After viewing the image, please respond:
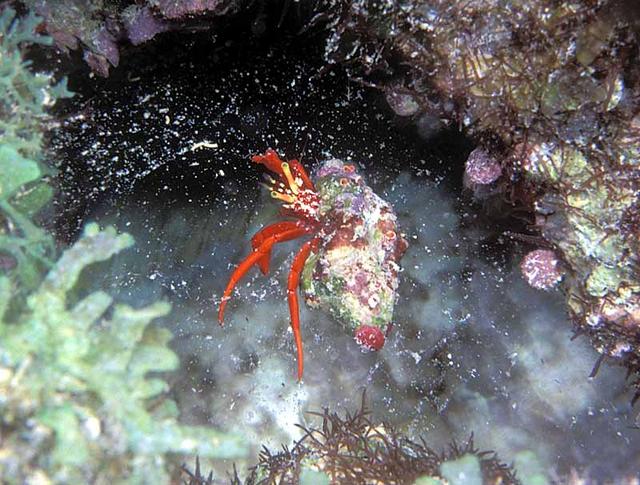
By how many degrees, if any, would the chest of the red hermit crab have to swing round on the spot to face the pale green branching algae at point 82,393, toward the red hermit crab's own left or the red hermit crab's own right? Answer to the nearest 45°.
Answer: approximately 45° to the red hermit crab's own left

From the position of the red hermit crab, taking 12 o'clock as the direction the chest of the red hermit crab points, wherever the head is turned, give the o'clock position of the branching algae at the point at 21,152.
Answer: The branching algae is roughly at 11 o'clock from the red hermit crab.

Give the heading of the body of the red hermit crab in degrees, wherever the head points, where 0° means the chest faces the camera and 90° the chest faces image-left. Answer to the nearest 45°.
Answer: approximately 90°
